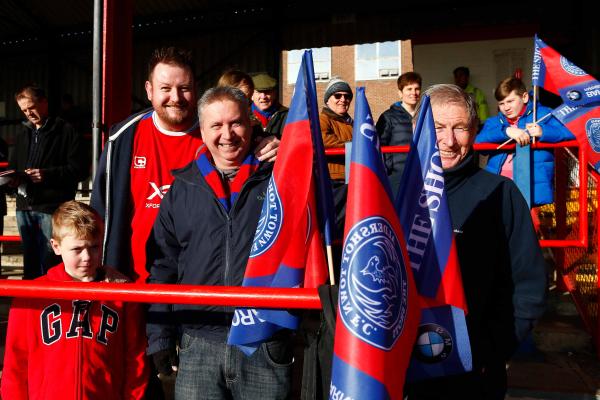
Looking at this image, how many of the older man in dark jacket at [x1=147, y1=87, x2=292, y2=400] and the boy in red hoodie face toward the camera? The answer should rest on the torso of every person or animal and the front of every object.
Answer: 2

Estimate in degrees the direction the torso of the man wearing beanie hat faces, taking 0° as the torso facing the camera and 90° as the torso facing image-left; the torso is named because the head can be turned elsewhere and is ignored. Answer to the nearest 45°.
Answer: approximately 315°

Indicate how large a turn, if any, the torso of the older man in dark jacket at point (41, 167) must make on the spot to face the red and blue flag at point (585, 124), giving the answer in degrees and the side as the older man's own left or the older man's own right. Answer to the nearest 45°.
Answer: approximately 90° to the older man's own left

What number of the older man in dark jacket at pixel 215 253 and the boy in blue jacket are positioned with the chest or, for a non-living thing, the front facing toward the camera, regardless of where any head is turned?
2

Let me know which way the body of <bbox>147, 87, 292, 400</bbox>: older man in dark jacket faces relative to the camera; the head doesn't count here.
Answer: toward the camera

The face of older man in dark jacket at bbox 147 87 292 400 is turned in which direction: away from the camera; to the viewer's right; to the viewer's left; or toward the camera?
toward the camera

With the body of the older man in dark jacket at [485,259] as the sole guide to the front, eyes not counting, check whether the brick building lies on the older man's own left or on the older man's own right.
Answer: on the older man's own right

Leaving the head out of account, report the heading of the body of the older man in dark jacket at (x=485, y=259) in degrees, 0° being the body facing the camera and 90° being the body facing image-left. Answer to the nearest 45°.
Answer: approximately 45°

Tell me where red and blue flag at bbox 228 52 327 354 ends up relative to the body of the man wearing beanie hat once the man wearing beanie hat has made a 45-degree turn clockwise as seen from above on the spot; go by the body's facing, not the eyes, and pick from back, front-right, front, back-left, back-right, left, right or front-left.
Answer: front

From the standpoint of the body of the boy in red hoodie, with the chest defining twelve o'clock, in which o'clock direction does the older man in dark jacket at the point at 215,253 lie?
The older man in dark jacket is roughly at 10 o'clock from the boy in red hoodie.

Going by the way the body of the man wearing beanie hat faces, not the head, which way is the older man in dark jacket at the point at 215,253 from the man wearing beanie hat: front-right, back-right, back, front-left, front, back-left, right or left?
front-right

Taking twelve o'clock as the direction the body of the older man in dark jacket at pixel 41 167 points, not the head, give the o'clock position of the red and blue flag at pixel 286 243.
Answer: The red and blue flag is roughly at 10 o'clock from the older man in dark jacket.

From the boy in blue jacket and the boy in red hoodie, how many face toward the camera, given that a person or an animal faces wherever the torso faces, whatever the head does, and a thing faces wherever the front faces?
2
